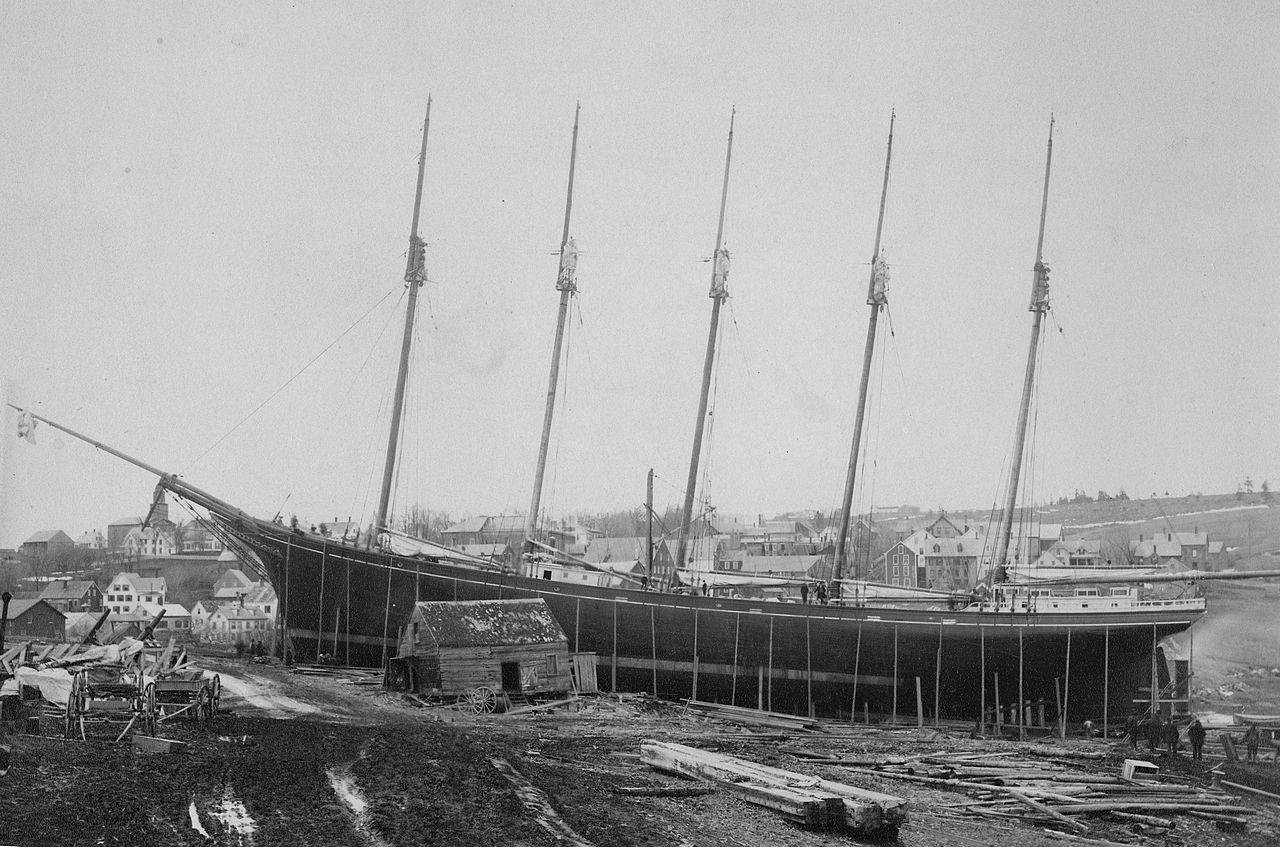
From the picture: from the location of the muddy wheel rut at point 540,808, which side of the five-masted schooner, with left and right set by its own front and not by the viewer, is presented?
left

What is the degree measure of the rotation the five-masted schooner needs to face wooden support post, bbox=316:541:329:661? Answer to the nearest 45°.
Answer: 0° — it already faces it

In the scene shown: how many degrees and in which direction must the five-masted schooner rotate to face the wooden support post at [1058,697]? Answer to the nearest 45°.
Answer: approximately 180°

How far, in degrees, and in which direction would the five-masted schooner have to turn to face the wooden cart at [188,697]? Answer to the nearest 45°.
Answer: approximately 45° to its left

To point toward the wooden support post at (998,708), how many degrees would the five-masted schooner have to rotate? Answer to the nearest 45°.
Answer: approximately 135° to its left

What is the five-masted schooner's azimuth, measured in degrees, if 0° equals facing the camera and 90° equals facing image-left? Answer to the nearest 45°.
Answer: approximately 90°

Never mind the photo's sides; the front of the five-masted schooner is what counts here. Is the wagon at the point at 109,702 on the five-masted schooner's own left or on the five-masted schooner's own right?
on the five-masted schooner's own left

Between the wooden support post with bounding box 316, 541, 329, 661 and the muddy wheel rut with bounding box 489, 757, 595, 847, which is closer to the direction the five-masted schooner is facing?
the wooden support post

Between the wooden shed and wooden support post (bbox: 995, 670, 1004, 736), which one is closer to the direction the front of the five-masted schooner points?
the wooden shed

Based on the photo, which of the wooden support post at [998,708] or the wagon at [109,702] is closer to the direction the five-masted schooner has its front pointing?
the wagon

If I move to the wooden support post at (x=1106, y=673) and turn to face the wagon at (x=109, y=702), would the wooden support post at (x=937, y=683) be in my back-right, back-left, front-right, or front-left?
front-right

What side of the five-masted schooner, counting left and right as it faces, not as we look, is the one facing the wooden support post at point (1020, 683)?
back
